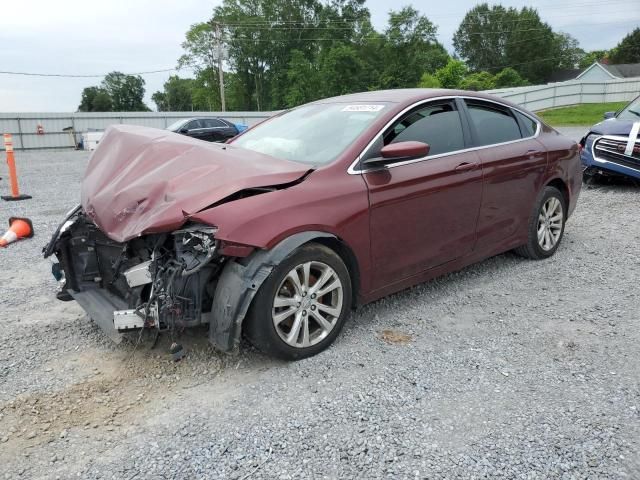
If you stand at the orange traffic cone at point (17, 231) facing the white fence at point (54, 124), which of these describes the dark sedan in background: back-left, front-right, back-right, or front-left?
front-right

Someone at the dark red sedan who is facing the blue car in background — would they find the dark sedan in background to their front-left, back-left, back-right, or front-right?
front-left

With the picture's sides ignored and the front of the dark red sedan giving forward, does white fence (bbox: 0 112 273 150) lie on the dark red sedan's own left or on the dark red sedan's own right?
on the dark red sedan's own right

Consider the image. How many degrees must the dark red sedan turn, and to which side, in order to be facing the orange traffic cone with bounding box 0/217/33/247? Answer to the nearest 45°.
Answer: approximately 90° to its right

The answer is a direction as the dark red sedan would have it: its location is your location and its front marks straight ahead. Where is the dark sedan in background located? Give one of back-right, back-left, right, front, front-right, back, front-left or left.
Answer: back-right

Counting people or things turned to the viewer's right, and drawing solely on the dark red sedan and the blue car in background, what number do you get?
0

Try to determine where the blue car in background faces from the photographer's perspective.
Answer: facing the viewer and to the left of the viewer

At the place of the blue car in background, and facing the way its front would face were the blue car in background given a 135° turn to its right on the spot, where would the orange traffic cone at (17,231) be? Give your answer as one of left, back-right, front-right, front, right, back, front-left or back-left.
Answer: back-left

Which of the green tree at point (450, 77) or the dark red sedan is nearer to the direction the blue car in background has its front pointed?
the dark red sedan

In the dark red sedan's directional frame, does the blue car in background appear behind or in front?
behind
